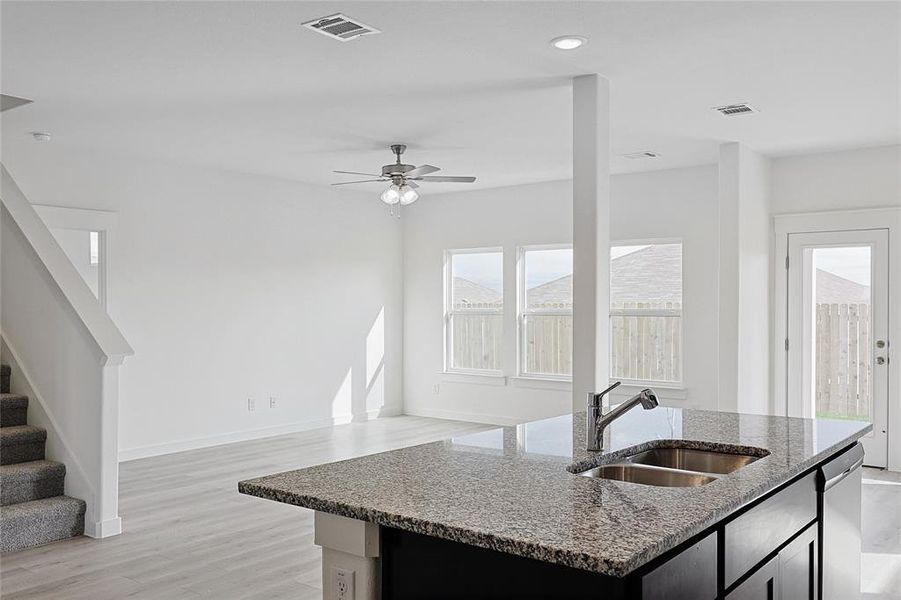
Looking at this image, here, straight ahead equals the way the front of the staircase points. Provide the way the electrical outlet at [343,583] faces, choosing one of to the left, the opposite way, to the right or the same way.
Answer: to the right

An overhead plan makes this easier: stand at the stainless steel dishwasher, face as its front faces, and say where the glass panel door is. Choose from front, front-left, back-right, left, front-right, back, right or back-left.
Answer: back-left

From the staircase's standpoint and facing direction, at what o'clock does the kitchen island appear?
The kitchen island is roughly at 1 o'clock from the staircase.

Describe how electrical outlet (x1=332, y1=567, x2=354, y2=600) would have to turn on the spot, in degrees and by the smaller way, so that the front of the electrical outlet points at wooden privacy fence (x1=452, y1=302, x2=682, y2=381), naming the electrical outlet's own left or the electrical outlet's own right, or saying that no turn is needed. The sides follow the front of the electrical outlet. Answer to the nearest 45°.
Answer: approximately 135° to the electrical outlet's own right

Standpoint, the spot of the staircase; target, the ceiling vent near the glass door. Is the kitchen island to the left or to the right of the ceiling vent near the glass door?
right

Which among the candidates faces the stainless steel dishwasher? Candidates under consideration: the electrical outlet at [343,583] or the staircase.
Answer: the staircase

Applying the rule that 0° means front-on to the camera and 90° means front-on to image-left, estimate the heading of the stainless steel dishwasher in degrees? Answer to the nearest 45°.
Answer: approximately 315°

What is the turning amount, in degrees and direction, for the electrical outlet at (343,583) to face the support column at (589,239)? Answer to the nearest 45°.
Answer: approximately 180°
